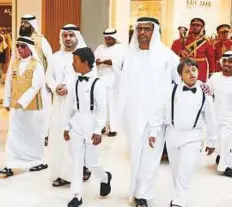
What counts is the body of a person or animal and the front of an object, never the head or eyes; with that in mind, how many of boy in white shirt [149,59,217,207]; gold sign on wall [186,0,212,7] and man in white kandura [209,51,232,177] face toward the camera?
3

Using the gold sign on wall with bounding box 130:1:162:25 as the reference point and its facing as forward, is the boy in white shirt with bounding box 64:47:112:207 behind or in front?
in front

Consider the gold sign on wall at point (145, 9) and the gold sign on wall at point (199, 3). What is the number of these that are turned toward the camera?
2

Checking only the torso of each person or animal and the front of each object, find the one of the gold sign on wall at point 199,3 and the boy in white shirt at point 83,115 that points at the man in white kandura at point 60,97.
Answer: the gold sign on wall

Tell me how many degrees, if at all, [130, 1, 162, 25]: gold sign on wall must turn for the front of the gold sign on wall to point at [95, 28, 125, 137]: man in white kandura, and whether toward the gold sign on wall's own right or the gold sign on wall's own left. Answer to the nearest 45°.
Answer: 0° — it already faces them

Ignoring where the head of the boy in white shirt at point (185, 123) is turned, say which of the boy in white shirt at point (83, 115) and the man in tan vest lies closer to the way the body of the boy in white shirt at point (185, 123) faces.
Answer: the boy in white shirt

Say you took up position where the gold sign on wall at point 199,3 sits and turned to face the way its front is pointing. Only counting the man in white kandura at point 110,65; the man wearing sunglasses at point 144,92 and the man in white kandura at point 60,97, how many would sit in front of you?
3

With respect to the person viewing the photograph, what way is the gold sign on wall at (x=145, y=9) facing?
facing the viewer

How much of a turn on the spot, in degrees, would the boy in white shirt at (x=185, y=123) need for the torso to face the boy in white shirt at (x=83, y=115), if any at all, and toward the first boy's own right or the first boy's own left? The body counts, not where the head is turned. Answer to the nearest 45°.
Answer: approximately 90° to the first boy's own right

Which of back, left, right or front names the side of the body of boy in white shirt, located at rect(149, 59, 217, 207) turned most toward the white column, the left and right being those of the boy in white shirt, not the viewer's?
back

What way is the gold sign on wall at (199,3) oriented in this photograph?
toward the camera

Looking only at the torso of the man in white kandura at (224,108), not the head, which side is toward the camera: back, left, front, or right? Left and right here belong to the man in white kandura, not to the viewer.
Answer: front

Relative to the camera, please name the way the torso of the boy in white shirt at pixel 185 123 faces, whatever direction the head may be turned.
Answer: toward the camera

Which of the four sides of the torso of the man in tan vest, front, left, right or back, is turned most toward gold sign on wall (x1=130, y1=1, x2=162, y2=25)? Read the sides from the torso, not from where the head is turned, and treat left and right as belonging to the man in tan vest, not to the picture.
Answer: back

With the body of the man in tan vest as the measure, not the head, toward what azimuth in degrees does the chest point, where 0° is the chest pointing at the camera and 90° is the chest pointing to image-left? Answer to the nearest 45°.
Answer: approximately 45°
